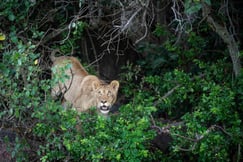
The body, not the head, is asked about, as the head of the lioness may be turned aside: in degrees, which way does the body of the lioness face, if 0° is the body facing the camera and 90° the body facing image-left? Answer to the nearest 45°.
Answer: approximately 315°
